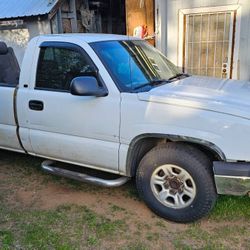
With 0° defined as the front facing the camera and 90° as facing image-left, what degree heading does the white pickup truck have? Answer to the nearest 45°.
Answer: approximately 315°
